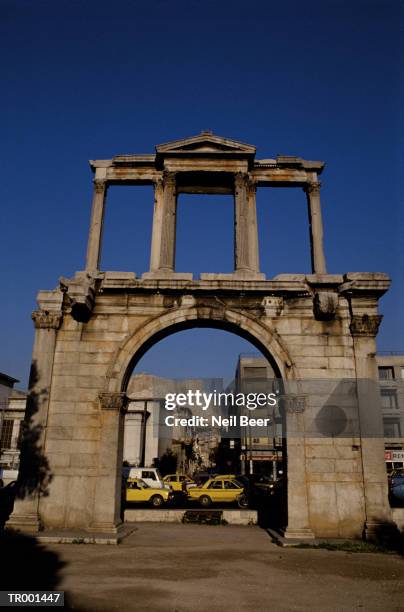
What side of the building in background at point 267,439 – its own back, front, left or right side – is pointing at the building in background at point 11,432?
right

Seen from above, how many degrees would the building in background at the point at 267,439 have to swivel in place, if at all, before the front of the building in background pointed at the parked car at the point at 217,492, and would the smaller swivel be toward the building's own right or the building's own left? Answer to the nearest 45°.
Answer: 0° — it already faces it

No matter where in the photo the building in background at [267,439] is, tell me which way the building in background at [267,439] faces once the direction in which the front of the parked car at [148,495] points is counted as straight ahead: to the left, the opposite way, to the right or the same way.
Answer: to the right

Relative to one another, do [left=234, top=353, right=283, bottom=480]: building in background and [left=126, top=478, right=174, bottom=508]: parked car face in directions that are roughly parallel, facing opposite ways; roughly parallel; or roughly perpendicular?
roughly perpendicular

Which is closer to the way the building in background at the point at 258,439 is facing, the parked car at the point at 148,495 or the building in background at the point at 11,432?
the parked car
